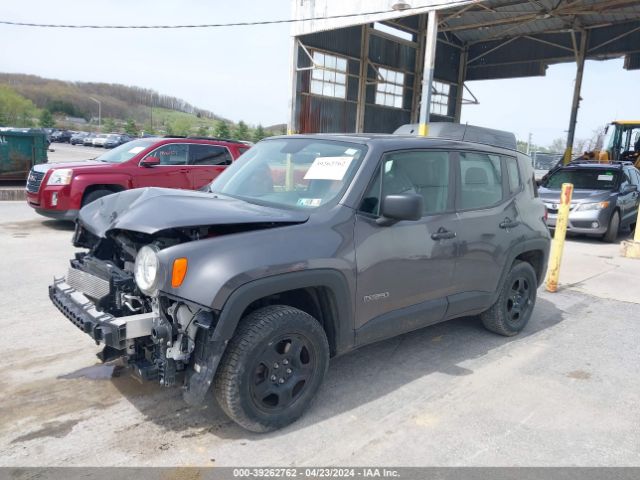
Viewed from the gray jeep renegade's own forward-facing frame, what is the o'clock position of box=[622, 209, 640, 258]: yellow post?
The yellow post is roughly at 6 o'clock from the gray jeep renegade.

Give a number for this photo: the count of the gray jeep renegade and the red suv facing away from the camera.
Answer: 0

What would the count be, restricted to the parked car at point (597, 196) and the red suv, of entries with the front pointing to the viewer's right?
0

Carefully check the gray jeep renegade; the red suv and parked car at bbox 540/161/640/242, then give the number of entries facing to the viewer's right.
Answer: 0

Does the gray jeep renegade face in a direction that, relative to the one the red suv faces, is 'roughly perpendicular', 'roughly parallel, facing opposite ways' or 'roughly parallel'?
roughly parallel

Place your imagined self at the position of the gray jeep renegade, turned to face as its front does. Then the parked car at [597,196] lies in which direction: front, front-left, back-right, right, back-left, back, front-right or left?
back

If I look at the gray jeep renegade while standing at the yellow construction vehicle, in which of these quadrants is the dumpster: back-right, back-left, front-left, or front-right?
front-right

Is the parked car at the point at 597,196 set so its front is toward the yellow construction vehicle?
no

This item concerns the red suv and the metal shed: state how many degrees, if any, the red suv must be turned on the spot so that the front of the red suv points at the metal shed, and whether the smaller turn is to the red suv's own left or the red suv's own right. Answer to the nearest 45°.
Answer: approximately 180°

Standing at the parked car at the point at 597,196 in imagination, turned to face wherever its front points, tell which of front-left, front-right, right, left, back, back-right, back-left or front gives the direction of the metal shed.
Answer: right

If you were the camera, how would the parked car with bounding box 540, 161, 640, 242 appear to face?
facing the viewer and to the left of the viewer

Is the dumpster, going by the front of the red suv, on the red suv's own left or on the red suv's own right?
on the red suv's own right

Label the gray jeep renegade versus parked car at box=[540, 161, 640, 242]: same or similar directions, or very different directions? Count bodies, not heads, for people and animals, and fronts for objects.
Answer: same or similar directions

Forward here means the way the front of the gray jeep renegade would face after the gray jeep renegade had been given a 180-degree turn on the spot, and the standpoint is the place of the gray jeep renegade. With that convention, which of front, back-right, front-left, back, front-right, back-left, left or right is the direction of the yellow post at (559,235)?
front

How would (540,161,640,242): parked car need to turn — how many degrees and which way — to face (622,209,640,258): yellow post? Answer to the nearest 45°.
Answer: approximately 45° to its left
